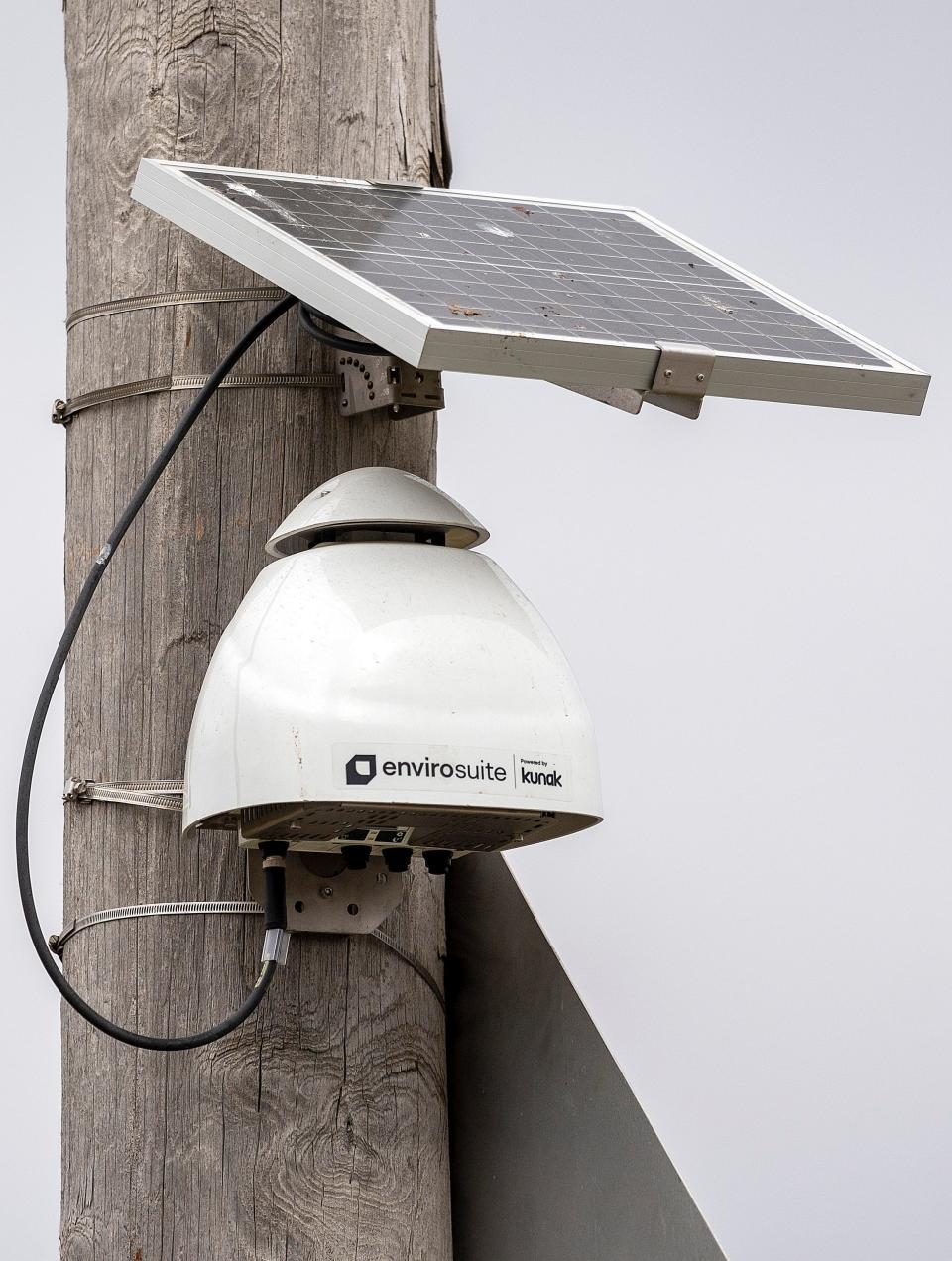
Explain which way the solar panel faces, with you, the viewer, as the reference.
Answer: facing the viewer and to the right of the viewer
